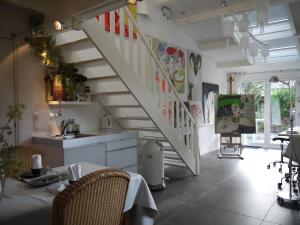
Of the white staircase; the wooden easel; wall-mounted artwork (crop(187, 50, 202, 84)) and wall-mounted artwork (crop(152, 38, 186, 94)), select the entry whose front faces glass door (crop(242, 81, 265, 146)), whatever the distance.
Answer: the white staircase

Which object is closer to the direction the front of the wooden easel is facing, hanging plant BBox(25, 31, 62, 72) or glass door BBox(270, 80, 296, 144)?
the hanging plant

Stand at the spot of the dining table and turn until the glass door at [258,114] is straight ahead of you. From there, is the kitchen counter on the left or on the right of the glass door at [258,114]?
left

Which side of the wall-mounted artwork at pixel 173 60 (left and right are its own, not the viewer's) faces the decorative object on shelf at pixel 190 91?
left

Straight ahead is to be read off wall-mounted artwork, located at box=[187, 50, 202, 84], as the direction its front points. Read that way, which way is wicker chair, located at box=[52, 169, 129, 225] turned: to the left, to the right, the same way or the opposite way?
the opposite way

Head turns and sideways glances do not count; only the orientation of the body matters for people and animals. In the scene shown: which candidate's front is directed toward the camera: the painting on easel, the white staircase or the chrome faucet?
the painting on easel

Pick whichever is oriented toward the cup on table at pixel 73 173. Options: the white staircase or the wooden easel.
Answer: the wooden easel

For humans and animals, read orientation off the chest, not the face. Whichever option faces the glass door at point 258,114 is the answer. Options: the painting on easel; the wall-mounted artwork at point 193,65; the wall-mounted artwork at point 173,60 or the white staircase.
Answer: the white staircase

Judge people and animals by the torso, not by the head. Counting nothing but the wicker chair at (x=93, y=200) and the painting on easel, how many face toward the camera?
1

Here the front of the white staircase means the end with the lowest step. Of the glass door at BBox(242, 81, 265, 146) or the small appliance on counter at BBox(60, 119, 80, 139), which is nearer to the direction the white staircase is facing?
the glass door

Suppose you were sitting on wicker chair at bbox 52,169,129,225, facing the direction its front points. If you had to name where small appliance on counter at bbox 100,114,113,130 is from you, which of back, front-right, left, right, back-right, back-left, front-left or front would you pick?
front-right

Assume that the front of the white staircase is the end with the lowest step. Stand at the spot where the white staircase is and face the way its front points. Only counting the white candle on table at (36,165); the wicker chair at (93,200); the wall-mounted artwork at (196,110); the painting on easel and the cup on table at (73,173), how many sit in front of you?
2

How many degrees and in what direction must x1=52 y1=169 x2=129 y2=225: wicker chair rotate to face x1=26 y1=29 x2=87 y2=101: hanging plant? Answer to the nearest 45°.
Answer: approximately 45° to its right
